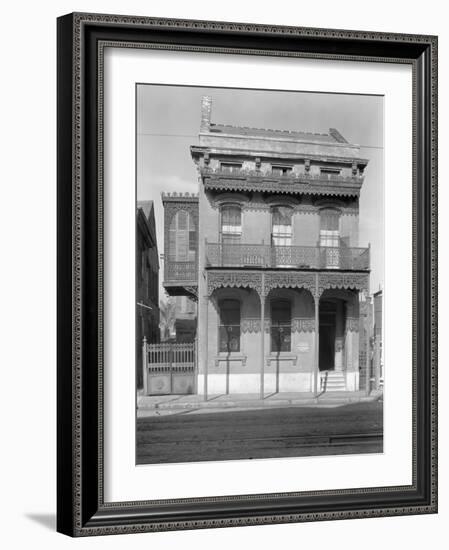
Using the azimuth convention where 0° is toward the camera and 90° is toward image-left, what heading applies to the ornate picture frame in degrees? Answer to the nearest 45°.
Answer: approximately 315°
